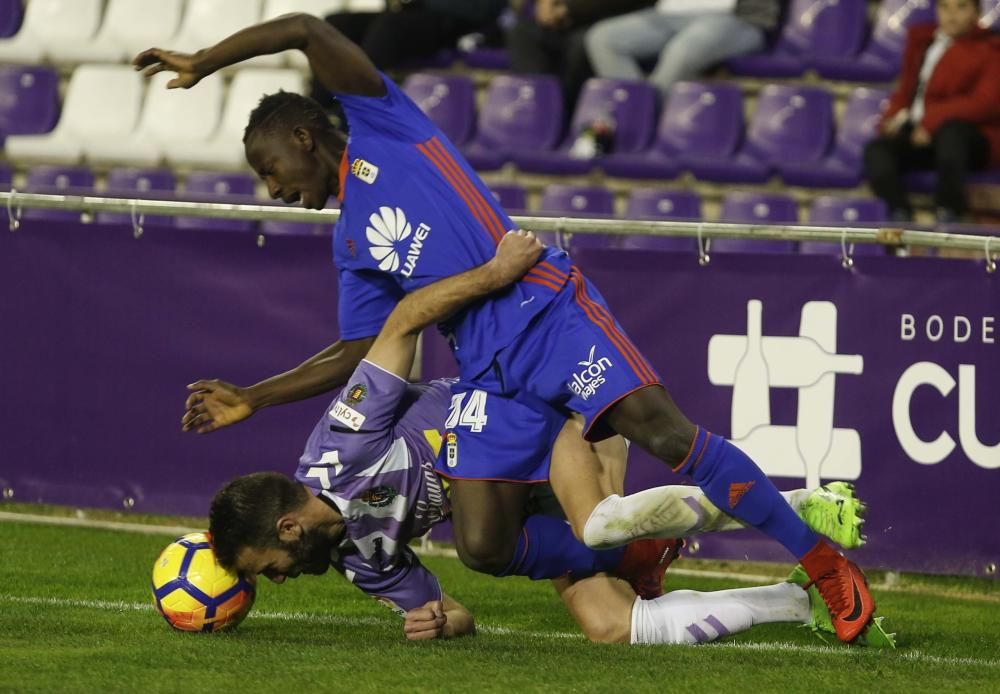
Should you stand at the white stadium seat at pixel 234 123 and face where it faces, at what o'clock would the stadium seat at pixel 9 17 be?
The stadium seat is roughly at 3 o'clock from the white stadium seat.

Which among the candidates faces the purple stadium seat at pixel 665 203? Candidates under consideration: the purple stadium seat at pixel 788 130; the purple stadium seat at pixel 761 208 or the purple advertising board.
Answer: the purple stadium seat at pixel 788 130

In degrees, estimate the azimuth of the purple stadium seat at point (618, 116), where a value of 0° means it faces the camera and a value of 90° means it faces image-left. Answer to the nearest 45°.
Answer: approximately 45°

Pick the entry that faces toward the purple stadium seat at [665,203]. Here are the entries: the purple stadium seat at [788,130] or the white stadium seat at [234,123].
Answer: the purple stadium seat at [788,130]

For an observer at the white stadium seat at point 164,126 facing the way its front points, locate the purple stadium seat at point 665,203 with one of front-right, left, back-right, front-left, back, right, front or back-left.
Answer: left

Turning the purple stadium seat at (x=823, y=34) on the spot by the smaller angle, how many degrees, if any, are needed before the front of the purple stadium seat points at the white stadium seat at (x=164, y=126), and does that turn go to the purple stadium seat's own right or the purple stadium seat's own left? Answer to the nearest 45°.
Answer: approximately 45° to the purple stadium seat's own right

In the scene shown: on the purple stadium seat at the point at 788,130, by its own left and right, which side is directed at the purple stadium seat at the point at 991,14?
back

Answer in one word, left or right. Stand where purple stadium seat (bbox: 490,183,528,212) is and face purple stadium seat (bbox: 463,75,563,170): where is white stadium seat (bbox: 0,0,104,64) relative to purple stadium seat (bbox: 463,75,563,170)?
left

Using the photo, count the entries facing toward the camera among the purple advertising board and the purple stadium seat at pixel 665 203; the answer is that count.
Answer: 2

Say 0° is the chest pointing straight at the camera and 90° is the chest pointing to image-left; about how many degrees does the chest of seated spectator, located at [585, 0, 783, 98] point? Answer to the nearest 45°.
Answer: approximately 45°

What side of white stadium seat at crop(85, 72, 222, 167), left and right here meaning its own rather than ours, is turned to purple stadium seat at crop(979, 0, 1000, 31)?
left

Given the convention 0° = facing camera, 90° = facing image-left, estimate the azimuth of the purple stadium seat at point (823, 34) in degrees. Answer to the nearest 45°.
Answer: approximately 45°

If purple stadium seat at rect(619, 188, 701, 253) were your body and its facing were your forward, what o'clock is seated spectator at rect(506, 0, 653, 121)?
The seated spectator is roughly at 5 o'clock from the purple stadium seat.
